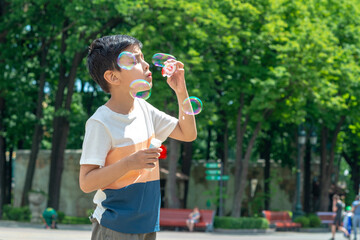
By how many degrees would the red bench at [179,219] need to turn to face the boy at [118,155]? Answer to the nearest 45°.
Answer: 0° — it already faces them

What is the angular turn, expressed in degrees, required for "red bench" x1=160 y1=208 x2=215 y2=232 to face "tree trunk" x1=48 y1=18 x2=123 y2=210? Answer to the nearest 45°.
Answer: approximately 90° to its right

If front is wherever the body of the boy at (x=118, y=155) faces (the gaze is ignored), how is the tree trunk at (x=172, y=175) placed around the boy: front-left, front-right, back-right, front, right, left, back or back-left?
back-left

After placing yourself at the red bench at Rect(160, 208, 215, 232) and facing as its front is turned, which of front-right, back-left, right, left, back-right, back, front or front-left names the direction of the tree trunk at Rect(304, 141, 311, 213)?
back-left

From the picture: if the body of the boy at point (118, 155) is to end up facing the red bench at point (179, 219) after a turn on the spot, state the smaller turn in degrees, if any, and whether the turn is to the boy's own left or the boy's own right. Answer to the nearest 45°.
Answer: approximately 135° to the boy's own left

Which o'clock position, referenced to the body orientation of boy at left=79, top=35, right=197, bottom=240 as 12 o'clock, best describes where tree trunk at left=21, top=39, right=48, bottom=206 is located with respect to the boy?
The tree trunk is roughly at 7 o'clock from the boy.

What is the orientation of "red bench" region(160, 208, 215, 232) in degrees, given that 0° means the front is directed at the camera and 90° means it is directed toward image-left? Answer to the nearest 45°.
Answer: approximately 0°

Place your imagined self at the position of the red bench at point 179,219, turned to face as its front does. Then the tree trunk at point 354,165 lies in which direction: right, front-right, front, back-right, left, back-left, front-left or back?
back-left

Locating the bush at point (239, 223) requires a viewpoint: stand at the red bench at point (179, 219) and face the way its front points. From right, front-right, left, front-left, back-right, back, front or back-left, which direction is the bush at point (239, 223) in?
left

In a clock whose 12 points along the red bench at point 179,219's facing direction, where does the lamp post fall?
The lamp post is roughly at 8 o'clock from the red bench.

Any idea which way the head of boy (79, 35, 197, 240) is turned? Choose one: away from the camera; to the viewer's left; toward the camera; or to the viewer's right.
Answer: to the viewer's right

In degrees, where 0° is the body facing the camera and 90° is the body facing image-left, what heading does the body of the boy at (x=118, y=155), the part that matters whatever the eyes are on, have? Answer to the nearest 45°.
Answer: approximately 315°

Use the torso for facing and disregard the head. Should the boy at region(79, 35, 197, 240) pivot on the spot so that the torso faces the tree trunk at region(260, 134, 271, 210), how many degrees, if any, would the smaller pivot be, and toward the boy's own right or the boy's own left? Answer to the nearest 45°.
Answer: approximately 135° to the boy's own left
